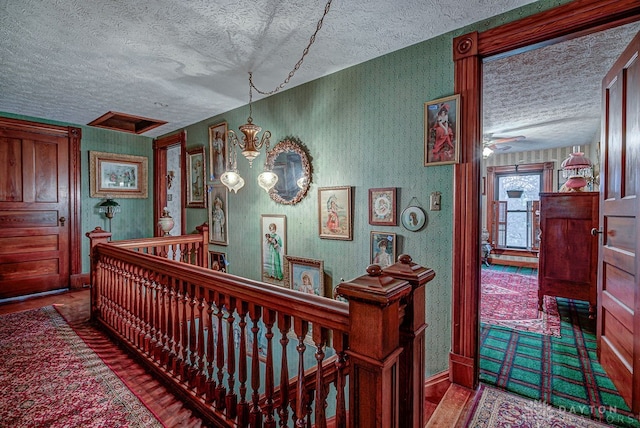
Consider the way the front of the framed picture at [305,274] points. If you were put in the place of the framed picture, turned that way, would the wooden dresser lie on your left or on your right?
on your left

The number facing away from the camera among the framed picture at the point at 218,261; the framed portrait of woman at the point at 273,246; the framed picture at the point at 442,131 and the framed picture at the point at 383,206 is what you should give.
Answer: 0

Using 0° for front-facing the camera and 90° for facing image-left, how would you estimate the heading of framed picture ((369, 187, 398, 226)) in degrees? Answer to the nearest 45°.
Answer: approximately 45°

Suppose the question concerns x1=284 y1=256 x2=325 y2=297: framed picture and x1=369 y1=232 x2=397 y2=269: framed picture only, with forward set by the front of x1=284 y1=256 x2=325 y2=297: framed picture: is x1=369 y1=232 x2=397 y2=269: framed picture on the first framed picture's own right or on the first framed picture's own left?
on the first framed picture's own left

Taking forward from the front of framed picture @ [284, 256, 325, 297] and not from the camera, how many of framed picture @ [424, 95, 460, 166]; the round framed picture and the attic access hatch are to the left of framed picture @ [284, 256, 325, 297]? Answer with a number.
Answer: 2

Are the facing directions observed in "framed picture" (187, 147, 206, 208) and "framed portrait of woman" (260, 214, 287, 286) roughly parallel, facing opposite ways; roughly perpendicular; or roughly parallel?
roughly parallel

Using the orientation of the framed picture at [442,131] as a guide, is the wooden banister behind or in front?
in front

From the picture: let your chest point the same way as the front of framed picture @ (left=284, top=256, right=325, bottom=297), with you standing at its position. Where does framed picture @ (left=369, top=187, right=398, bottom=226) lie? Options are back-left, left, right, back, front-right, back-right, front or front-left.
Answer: left

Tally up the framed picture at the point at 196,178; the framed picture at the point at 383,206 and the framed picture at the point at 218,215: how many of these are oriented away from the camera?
0

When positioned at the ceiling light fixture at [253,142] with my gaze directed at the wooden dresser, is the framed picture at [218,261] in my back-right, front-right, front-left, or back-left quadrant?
back-left

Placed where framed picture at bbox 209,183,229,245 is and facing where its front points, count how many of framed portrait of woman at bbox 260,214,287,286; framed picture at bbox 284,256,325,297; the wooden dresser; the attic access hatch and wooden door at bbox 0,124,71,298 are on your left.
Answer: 3

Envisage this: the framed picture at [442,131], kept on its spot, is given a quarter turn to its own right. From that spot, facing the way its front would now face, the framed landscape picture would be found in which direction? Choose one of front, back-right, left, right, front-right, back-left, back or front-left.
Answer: front-left

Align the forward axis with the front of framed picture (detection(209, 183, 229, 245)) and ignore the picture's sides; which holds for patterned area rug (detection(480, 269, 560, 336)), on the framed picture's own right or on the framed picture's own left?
on the framed picture's own left

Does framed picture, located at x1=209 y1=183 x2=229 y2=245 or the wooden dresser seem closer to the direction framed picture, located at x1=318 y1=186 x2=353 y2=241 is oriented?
the framed picture

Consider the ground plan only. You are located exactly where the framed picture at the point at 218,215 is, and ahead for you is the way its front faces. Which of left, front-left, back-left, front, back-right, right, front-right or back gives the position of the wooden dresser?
left
